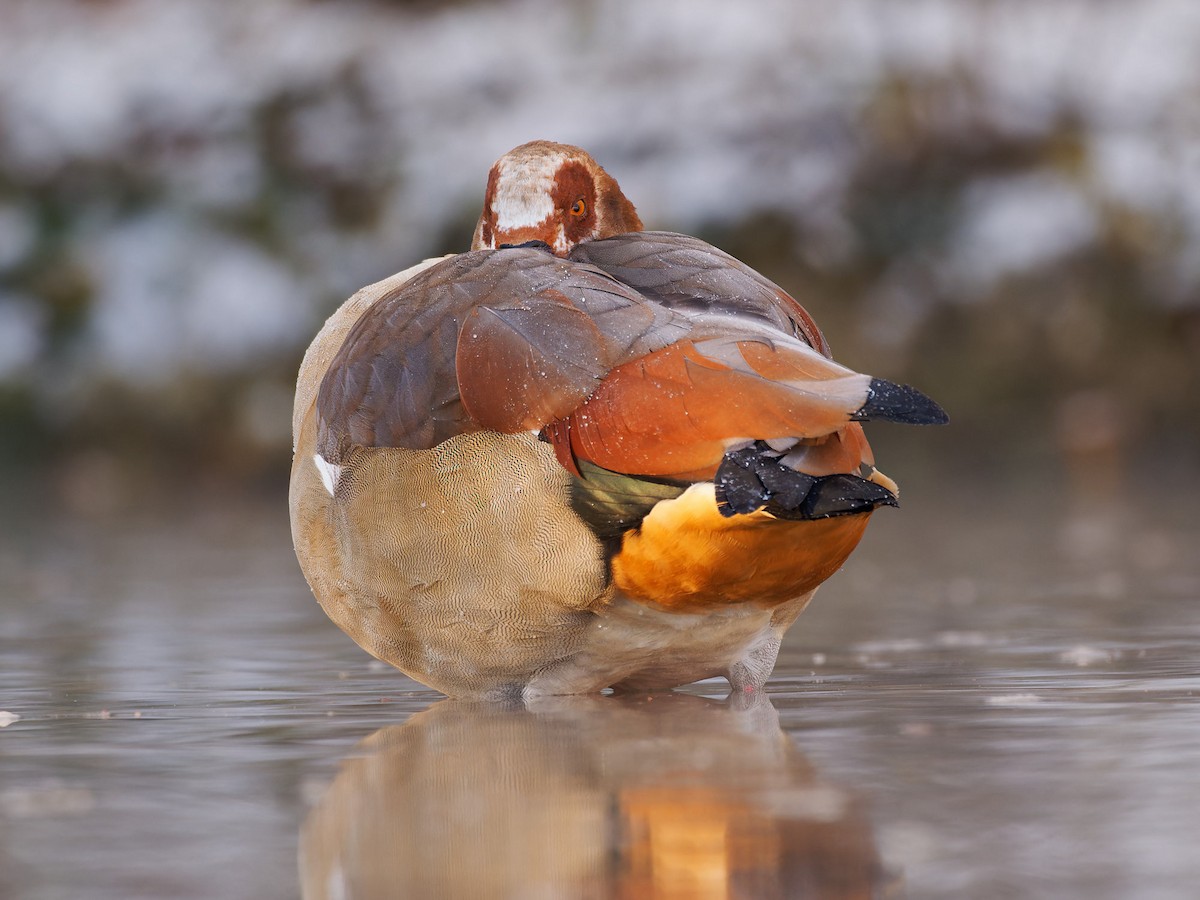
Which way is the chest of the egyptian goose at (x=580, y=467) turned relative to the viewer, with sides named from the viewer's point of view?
facing away from the viewer and to the left of the viewer
